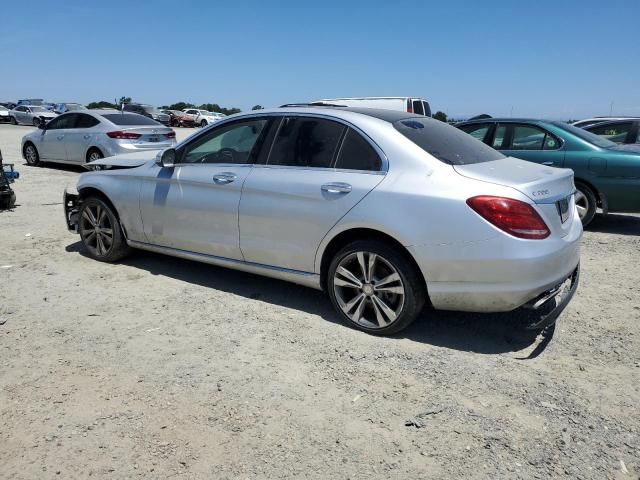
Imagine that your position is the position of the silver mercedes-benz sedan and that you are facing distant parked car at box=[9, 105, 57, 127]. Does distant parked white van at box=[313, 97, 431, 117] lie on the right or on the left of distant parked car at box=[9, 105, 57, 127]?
right

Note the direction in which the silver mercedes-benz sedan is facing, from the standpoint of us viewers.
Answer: facing away from the viewer and to the left of the viewer

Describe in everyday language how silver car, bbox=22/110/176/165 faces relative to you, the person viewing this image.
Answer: facing away from the viewer and to the left of the viewer

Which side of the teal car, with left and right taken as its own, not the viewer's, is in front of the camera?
left

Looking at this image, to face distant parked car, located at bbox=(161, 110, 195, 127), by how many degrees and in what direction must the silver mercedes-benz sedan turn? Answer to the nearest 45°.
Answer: approximately 45° to its right

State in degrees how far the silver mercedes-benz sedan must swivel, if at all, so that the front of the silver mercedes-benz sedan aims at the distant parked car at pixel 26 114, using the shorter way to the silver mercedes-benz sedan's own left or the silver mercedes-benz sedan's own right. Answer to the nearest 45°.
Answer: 0° — it already faces it
